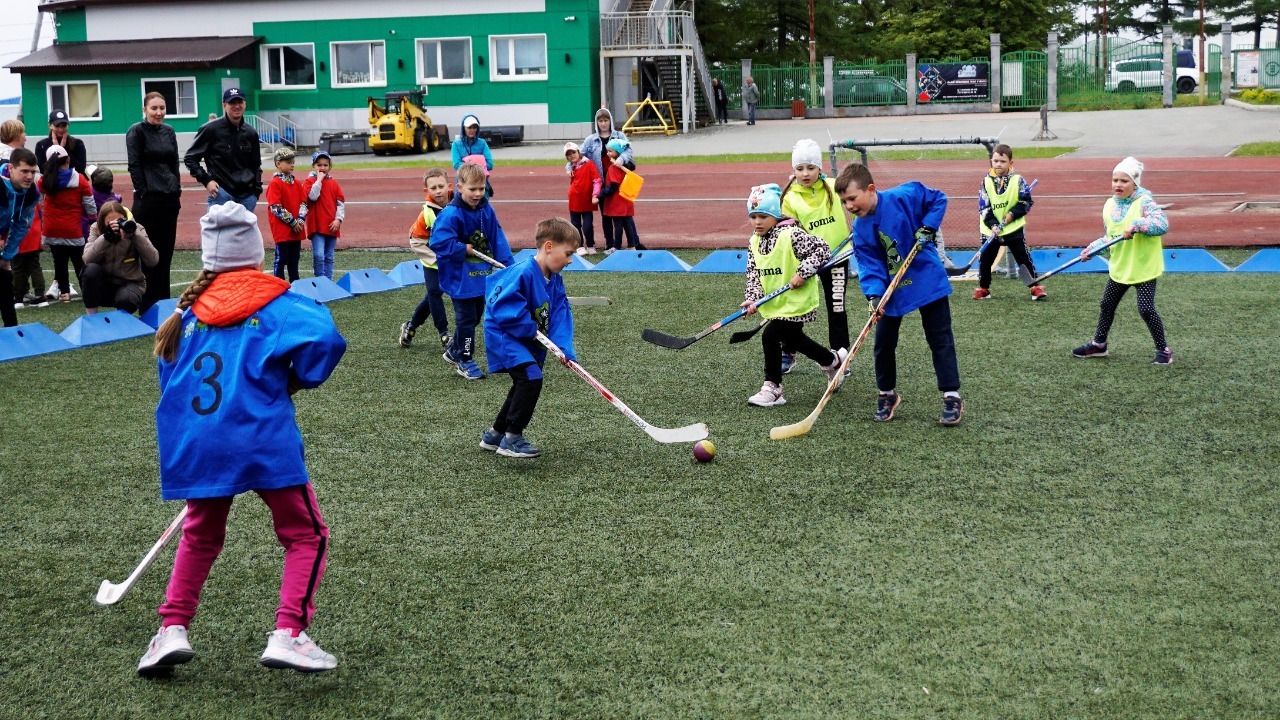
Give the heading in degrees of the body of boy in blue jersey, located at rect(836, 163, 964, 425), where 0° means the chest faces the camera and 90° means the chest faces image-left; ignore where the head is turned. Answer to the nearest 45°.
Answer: approximately 45°

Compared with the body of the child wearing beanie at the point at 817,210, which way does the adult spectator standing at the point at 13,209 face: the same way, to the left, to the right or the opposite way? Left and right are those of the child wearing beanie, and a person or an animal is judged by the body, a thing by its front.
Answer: to the left

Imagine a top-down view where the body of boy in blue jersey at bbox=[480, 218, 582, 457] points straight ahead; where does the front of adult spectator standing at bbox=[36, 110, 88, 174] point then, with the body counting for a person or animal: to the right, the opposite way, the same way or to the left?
to the right

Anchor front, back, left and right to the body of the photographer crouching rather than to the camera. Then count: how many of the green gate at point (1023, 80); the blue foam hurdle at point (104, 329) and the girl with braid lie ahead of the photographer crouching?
2

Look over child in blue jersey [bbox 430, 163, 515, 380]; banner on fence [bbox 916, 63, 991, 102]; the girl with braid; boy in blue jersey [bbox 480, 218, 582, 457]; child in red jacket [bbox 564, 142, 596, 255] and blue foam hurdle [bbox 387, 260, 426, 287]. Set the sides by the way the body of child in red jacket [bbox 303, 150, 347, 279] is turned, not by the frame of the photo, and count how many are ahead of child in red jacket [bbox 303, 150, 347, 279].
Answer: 3

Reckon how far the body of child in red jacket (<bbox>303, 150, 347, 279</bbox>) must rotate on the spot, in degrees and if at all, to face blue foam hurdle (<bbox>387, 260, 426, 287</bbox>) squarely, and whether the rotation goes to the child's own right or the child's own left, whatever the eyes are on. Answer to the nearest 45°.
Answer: approximately 135° to the child's own left

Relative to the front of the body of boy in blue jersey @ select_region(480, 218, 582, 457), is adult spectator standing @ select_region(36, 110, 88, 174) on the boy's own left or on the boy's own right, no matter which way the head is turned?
on the boy's own left
